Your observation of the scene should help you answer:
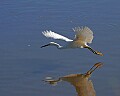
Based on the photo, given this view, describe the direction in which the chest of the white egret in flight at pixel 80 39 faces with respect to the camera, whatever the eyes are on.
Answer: to the viewer's left
